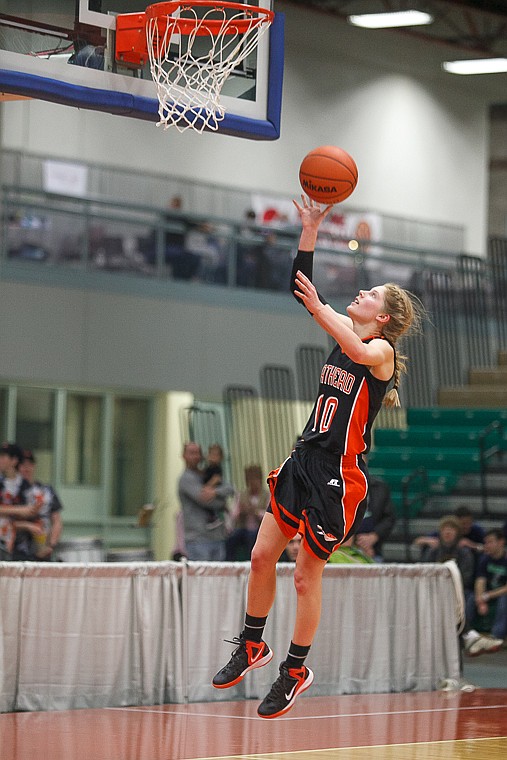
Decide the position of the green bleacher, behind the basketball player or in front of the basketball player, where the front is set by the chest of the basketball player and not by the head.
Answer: behind

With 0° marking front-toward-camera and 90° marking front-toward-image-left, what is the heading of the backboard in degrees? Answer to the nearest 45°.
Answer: approximately 315°

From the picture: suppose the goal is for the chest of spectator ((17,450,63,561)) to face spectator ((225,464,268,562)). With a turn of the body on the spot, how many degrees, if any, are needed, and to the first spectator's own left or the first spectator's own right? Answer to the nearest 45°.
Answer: approximately 135° to the first spectator's own left

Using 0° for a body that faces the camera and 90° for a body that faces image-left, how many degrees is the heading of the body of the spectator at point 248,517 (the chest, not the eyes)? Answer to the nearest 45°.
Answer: approximately 0°

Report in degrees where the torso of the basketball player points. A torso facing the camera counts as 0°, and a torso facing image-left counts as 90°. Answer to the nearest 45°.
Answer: approximately 45°

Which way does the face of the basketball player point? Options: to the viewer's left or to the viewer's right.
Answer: to the viewer's left

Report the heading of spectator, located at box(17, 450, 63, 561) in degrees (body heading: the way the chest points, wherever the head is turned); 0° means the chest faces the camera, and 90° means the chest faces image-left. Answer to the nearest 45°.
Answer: approximately 45°

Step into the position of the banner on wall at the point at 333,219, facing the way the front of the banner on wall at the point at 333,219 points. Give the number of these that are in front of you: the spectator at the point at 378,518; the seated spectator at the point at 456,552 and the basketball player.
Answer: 3

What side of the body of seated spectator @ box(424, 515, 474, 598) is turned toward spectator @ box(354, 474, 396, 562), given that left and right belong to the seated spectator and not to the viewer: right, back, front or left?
right
